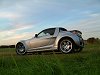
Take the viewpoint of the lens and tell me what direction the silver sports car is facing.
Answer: facing away from the viewer and to the left of the viewer
